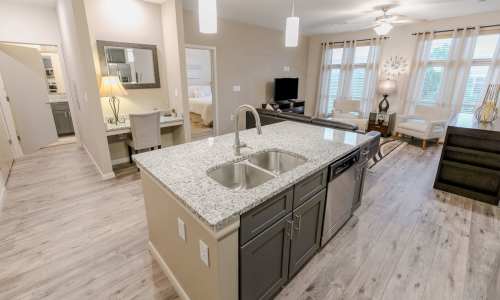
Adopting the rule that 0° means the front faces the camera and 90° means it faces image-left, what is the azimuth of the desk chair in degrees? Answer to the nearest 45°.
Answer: approximately 135°

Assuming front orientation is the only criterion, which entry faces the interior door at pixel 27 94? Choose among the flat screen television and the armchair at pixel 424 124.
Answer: the armchair

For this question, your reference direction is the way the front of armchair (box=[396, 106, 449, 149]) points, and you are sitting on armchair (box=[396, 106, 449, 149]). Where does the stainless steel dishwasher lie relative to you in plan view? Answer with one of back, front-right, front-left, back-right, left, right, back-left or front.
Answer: front-left

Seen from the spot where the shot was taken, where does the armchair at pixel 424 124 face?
facing the viewer and to the left of the viewer

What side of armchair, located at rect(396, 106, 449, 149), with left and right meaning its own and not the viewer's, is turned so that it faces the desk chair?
front

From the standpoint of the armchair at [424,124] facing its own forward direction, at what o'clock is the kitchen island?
The kitchen island is roughly at 11 o'clock from the armchair.

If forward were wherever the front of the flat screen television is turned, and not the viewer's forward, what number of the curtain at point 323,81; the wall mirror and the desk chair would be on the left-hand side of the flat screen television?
1

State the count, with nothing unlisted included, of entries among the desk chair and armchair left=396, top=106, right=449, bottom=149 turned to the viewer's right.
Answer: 0

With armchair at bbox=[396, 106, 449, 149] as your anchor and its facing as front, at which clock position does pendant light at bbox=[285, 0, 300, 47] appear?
The pendant light is roughly at 11 o'clock from the armchair.

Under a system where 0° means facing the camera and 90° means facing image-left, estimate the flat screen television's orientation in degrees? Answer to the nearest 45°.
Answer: approximately 315°

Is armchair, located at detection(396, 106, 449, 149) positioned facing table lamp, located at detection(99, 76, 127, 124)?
yes

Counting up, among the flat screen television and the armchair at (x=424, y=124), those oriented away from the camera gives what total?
0
